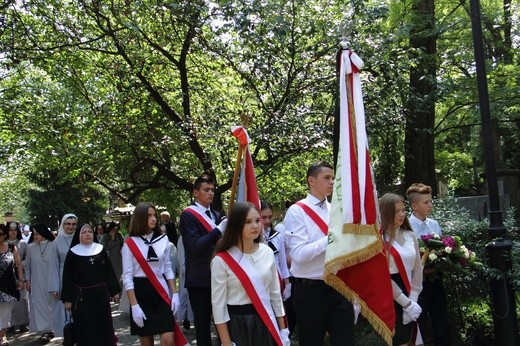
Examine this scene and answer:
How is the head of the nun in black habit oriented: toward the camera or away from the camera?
toward the camera

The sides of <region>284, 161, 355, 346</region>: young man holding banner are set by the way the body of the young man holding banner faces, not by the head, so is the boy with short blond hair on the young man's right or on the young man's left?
on the young man's left

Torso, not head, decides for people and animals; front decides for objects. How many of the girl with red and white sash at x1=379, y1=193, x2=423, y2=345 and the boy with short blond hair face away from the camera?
0

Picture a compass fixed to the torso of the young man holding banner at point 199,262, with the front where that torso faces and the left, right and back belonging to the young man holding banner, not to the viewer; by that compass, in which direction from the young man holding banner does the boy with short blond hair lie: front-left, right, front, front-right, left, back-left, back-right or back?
front-left

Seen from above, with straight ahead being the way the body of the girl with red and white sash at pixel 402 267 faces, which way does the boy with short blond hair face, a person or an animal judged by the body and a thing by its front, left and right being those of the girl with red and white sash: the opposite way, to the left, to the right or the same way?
the same way

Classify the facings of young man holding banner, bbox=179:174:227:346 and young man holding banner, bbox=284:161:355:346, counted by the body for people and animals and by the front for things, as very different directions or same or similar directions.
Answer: same or similar directions

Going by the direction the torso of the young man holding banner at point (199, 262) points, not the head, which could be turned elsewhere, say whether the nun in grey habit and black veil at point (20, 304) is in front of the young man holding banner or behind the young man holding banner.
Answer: behind

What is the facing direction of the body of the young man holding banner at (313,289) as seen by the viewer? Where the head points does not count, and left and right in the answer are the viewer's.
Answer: facing the viewer and to the right of the viewer

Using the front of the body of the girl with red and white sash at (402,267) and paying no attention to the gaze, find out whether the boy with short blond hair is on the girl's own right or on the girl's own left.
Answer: on the girl's own left

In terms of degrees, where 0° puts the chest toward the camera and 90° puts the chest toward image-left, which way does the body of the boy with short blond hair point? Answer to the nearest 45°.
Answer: approximately 315°

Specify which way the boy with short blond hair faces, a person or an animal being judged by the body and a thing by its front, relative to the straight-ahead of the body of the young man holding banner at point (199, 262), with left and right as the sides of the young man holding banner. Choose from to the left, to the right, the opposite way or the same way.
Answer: the same way

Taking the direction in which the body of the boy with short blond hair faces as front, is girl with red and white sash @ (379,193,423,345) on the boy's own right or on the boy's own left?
on the boy's own right

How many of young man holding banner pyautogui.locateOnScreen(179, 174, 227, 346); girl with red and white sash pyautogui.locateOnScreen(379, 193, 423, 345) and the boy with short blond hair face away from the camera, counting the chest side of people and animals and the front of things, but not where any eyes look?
0

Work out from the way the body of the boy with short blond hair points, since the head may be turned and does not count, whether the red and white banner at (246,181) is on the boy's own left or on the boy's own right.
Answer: on the boy's own right

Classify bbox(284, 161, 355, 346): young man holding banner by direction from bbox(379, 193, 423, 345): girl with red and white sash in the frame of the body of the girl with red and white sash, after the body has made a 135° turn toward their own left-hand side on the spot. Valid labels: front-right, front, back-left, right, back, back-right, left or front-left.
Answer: back-left

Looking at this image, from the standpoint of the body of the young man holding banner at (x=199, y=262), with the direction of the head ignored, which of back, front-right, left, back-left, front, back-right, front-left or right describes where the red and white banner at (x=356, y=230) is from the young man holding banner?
front

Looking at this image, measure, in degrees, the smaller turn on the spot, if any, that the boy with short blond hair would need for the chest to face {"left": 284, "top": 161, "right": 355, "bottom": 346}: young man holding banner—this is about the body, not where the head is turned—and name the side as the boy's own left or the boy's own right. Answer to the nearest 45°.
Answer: approximately 90° to the boy's own right

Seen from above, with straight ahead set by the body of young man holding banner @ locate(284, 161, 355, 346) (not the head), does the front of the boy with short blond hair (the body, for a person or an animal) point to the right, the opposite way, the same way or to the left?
the same way
